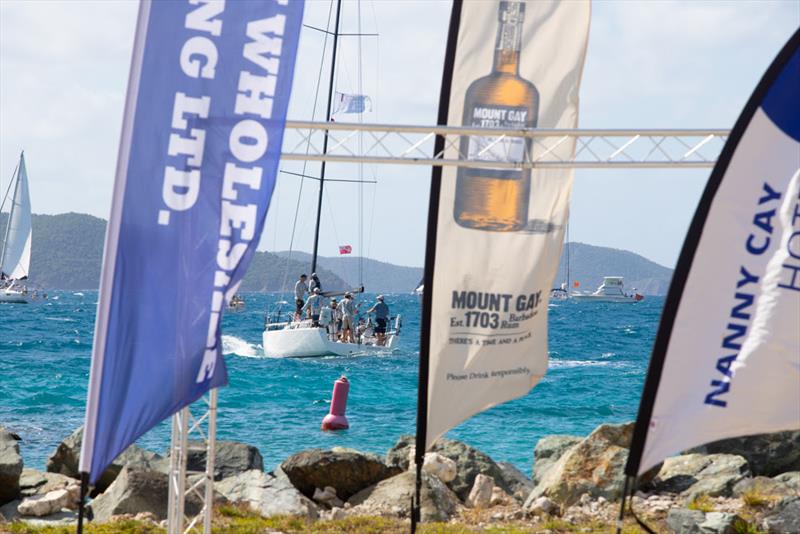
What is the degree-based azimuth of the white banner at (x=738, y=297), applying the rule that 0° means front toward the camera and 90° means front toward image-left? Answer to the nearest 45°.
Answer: approximately 0°

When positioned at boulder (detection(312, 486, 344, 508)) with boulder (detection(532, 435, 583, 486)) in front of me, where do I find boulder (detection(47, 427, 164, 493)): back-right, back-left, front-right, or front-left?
back-left

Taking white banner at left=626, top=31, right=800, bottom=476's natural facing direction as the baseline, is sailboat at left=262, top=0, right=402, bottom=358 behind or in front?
behind

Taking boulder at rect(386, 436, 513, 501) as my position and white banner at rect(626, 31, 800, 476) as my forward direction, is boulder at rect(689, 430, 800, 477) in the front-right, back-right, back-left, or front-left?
front-left

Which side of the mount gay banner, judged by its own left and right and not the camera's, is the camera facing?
front

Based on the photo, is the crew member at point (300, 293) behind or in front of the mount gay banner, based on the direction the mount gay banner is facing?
behind

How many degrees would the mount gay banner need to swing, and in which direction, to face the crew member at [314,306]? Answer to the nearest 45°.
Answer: approximately 180°

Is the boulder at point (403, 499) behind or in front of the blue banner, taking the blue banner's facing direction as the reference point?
behind

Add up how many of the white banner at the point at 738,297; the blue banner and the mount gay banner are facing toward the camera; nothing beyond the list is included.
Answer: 3

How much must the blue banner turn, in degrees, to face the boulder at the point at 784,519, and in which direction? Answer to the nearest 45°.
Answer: approximately 90° to its left

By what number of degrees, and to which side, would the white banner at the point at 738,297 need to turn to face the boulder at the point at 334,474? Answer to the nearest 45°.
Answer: approximately 135° to its right

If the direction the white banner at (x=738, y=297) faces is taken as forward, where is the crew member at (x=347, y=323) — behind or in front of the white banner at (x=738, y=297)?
behind

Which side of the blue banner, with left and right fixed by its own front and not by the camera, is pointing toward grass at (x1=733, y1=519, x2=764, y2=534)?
left
